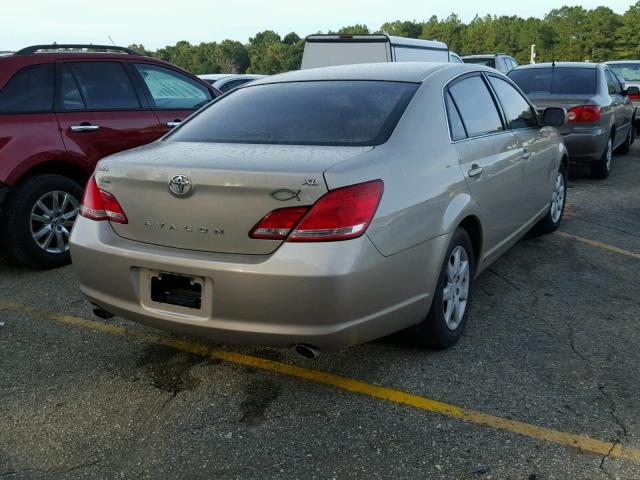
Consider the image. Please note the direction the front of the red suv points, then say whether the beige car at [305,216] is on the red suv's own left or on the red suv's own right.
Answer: on the red suv's own right

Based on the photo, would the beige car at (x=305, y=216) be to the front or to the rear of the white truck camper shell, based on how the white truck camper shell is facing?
to the rear

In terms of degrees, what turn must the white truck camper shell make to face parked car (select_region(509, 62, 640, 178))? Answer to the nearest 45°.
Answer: approximately 90° to its right

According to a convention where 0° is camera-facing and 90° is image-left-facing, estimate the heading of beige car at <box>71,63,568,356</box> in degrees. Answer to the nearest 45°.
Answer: approximately 225°

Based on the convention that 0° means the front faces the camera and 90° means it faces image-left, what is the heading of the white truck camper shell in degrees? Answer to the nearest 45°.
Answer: approximately 225°

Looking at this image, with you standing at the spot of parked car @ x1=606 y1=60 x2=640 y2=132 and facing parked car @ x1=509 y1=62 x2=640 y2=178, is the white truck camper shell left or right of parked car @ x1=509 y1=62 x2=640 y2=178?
right

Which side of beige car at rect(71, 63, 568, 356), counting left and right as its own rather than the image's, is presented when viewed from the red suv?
left

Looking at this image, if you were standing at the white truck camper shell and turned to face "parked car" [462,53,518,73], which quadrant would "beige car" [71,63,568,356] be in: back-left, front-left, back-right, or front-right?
back-right

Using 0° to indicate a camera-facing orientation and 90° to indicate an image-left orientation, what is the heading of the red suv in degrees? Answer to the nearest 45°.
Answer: approximately 225°

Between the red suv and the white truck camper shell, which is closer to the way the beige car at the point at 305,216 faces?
the white truck camper shell
